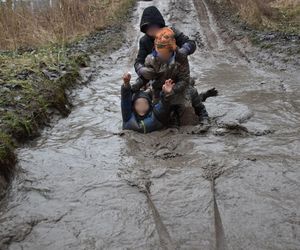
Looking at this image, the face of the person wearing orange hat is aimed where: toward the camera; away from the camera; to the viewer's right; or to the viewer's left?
toward the camera

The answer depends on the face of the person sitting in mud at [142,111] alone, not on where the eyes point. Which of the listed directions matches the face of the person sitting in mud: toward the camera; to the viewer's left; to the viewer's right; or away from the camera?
toward the camera

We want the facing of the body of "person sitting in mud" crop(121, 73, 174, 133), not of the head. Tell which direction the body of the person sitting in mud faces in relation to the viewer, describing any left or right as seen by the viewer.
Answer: facing the viewer
